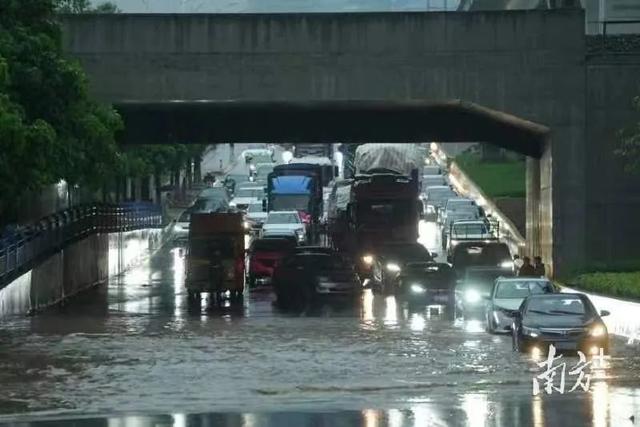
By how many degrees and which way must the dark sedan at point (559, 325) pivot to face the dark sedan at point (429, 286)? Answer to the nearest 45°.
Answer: approximately 180°

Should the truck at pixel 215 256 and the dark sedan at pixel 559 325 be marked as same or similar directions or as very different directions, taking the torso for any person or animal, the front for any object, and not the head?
very different directions

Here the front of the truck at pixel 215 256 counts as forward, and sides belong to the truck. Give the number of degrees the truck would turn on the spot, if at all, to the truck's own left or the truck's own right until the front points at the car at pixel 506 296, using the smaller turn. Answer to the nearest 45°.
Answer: approximately 135° to the truck's own right

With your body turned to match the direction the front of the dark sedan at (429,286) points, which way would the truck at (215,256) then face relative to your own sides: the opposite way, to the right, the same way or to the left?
the opposite way

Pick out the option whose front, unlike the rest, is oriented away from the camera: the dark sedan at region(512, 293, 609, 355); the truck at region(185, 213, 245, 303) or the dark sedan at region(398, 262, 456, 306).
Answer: the truck

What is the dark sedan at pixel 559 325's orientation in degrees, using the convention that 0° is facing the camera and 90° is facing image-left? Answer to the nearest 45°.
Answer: approximately 0°
